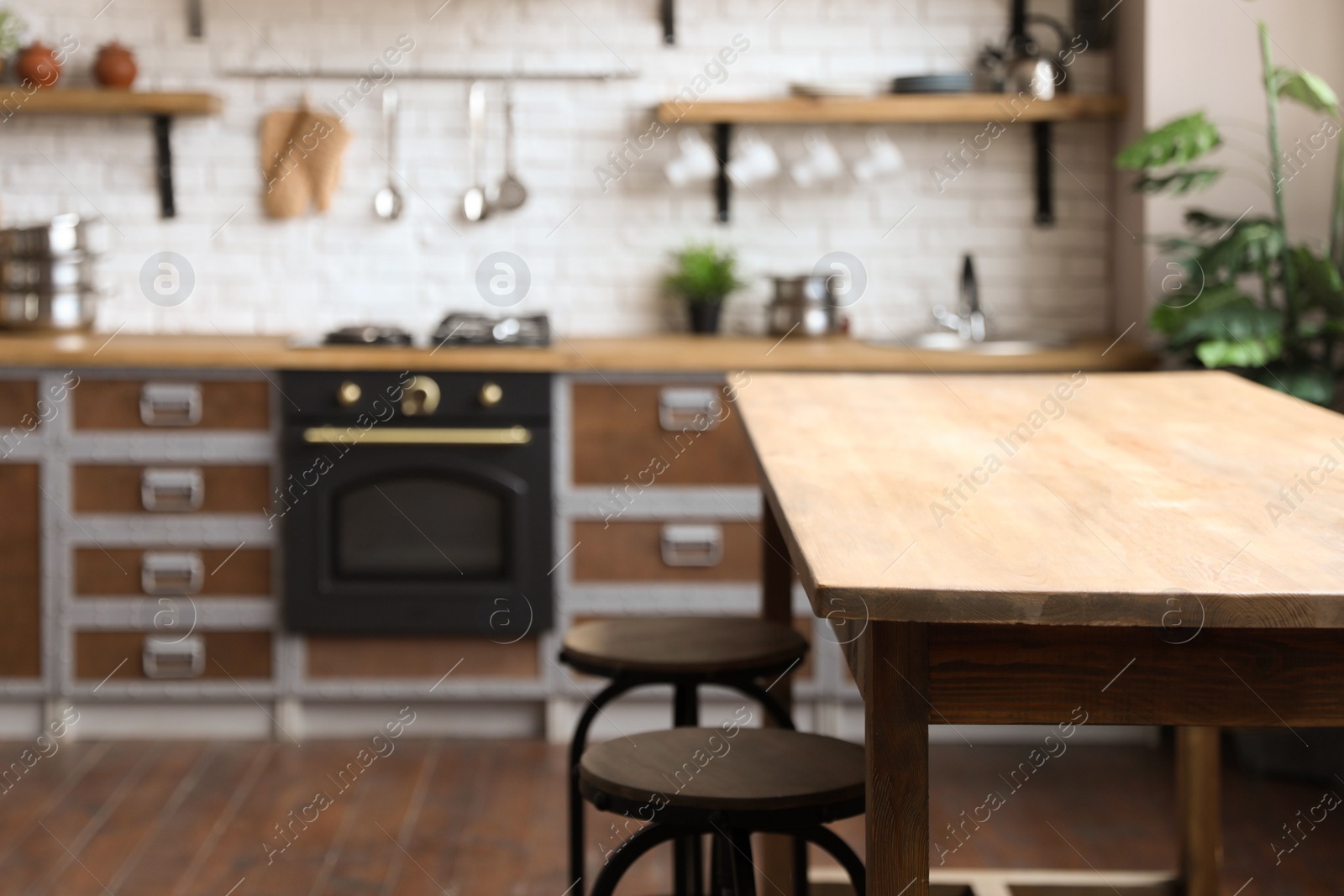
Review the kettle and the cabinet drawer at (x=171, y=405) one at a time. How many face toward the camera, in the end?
1

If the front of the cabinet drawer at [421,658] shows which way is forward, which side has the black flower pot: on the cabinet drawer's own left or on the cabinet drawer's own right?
on the cabinet drawer's own left

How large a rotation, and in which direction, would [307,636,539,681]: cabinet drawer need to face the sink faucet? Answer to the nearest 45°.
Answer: approximately 90° to its left

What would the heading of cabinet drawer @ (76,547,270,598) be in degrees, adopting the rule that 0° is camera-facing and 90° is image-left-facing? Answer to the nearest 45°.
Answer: approximately 0°

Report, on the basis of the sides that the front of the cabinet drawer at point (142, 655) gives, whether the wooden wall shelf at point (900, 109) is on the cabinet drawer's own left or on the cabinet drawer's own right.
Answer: on the cabinet drawer's own left

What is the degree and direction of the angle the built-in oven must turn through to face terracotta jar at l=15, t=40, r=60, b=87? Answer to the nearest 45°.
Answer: approximately 135° to its right

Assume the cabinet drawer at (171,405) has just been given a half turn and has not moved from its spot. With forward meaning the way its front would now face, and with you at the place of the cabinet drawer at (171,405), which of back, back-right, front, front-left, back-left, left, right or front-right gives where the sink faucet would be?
right

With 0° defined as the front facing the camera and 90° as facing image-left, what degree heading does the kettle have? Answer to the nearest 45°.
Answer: approximately 90°

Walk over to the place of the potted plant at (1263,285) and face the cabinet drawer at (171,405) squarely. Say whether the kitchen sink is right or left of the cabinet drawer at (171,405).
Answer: right
